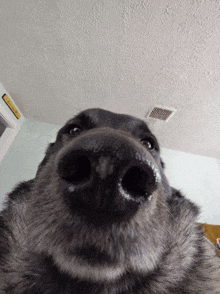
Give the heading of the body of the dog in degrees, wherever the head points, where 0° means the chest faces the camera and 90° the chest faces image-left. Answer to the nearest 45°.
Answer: approximately 0°

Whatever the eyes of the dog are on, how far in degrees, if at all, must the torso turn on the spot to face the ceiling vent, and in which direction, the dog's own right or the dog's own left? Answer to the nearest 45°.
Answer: approximately 180°
